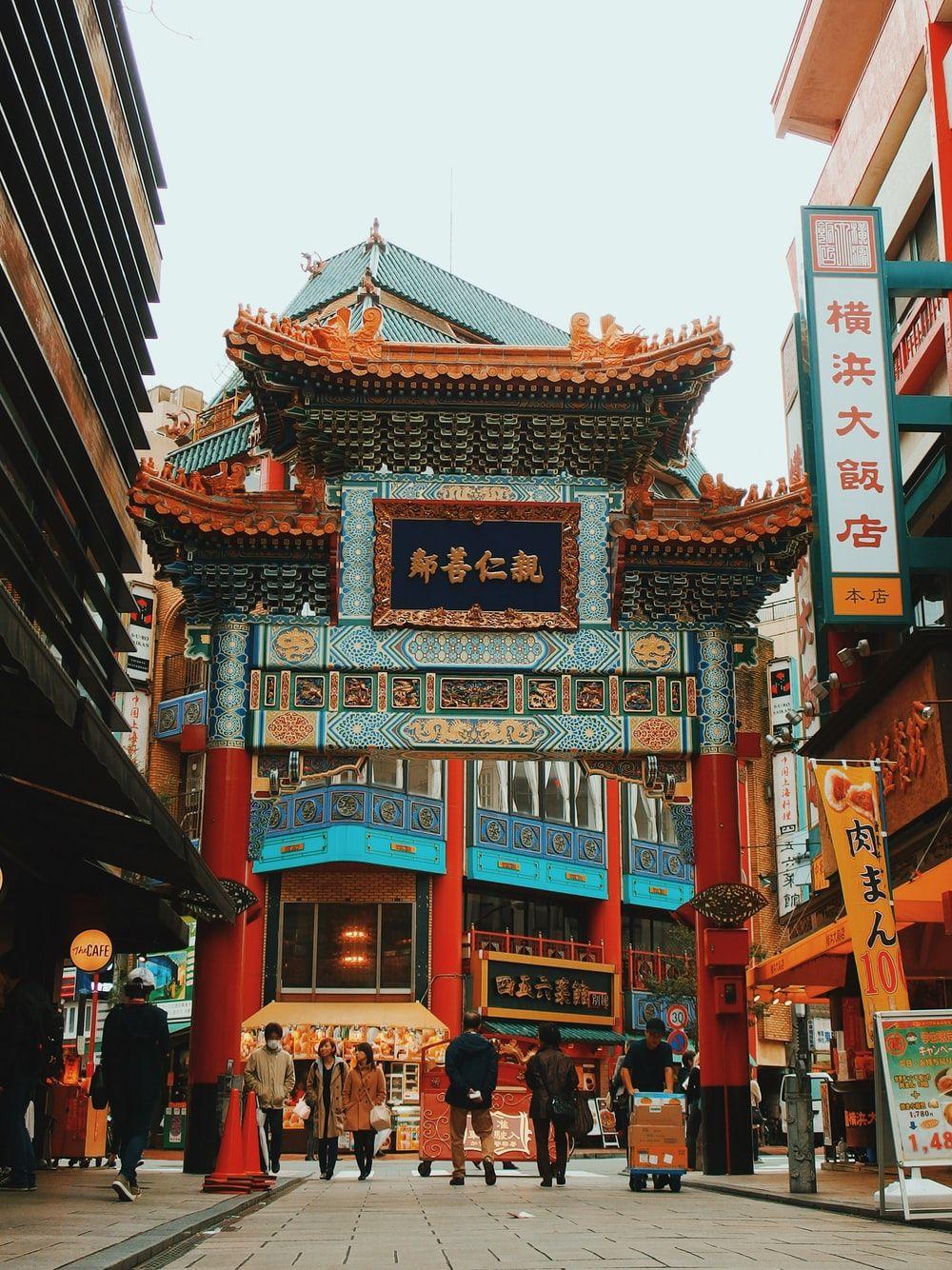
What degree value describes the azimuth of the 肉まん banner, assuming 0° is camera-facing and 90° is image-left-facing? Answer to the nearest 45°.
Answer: approximately 0°

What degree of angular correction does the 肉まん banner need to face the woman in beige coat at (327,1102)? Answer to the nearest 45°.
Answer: approximately 135° to its right

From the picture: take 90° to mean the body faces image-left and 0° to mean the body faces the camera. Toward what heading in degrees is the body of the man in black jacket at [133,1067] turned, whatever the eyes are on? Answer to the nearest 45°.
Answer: approximately 180°

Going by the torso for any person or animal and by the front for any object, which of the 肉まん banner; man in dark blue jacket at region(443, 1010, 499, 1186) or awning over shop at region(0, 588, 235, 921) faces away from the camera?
the man in dark blue jacket

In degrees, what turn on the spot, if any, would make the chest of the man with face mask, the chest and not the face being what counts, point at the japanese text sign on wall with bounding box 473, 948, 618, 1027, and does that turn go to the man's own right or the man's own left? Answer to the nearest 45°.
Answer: approximately 180°

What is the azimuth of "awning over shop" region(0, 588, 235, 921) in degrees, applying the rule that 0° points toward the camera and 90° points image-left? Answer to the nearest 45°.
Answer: approximately 270°

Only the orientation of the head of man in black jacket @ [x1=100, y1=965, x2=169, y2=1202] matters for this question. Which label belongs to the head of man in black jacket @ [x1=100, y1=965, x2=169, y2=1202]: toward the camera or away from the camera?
away from the camera

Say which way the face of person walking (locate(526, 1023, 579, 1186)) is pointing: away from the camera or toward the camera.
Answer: away from the camera
